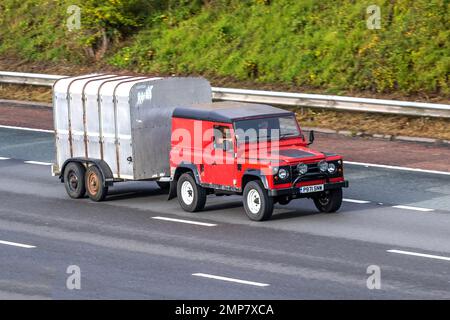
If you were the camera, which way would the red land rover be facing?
facing the viewer and to the right of the viewer
